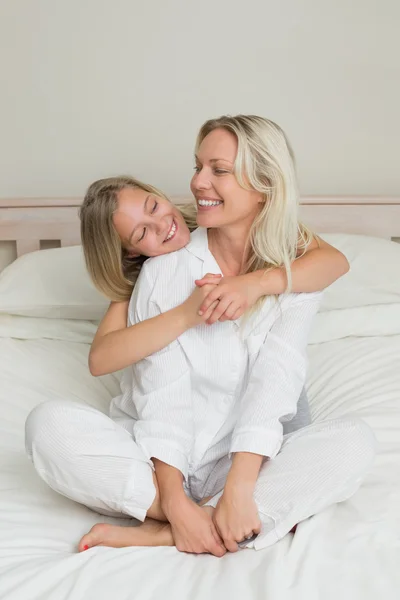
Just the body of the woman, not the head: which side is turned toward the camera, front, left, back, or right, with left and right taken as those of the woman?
front

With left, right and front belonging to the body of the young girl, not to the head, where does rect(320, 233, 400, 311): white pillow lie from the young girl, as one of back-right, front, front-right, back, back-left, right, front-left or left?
back-left

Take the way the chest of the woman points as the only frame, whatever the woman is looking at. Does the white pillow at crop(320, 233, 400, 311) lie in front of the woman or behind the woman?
behind

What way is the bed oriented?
toward the camera

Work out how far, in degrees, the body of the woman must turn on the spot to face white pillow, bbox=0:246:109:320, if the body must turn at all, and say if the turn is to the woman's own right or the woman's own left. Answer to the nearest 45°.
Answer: approximately 135° to the woman's own right

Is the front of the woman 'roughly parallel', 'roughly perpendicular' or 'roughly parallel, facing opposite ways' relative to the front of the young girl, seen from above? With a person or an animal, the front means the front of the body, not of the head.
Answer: roughly parallel

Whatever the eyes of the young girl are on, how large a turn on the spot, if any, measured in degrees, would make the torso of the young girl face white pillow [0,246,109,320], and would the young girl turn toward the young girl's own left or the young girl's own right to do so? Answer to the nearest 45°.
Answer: approximately 135° to the young girl's own right

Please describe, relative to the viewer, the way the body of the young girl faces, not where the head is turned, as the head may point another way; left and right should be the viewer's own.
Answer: facing the viewer

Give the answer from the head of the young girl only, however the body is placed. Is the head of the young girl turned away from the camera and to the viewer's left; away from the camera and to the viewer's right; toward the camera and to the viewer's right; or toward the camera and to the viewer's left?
toward the camera and to the viewer's right

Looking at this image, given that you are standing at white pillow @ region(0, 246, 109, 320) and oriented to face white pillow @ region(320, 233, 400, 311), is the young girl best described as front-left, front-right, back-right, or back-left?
front-right
